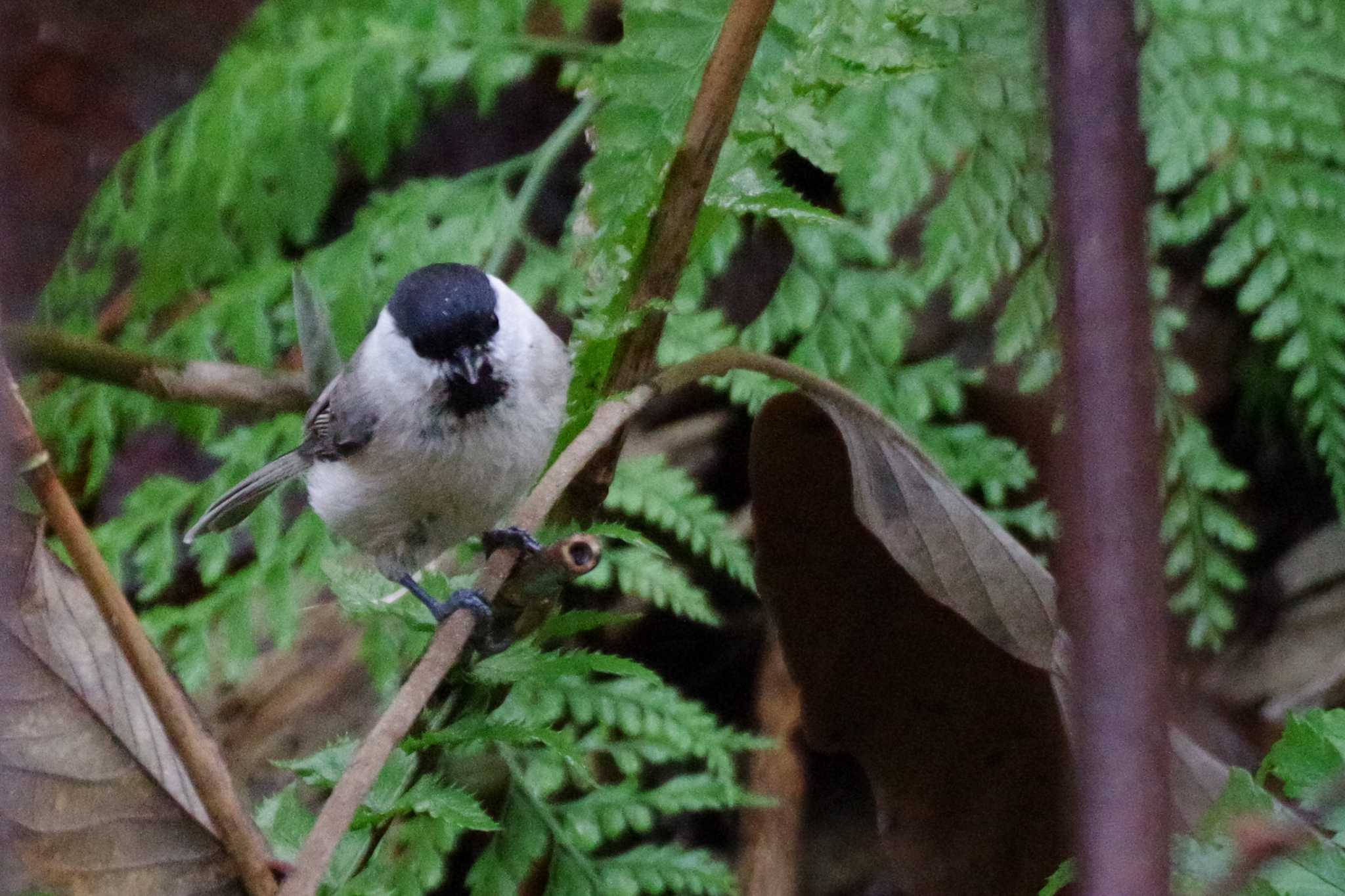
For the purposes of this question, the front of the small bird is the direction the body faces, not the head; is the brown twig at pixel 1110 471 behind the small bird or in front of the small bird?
in front

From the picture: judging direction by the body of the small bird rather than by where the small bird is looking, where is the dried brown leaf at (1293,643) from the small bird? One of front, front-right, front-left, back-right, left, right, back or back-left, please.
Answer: front-left

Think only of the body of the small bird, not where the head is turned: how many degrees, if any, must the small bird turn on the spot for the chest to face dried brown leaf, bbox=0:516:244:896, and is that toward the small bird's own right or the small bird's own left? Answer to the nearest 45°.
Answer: approximately 45° to the small bird's own right

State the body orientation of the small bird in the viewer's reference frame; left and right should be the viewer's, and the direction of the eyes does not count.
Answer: facing the viewer and to the right of the viewer

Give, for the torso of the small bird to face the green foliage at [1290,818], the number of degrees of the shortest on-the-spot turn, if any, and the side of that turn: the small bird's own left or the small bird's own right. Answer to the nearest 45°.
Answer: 0° — it already faces it
